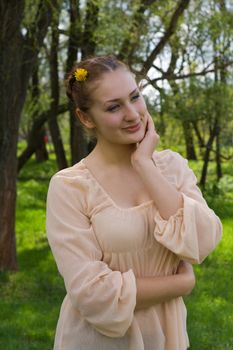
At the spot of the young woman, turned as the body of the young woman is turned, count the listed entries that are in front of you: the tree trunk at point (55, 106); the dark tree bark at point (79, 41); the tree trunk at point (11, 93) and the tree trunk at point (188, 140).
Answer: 0

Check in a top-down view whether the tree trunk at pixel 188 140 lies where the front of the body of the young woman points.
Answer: no

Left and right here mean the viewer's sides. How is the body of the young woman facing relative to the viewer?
facing the viewer and to the right of the viewer

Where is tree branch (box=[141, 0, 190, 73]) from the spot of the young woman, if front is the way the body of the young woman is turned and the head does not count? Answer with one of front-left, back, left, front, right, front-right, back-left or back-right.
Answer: back-left

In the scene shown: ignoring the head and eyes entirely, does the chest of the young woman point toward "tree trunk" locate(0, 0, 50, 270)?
no

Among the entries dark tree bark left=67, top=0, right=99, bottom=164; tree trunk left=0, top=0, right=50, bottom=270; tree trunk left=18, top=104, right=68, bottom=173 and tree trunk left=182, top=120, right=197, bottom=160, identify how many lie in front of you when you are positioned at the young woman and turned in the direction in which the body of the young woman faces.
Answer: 0

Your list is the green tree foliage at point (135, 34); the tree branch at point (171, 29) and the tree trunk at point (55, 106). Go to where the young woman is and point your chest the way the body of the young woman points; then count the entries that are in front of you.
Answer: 0

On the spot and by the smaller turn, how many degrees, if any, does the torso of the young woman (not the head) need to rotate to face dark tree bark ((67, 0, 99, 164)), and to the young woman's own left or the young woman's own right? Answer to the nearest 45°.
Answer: approximately 135° to the young woman's own left

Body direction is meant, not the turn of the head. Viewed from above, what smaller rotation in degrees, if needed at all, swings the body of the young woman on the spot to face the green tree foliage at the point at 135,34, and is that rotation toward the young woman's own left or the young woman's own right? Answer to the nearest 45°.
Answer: approximately 135° to the young woman's own left
